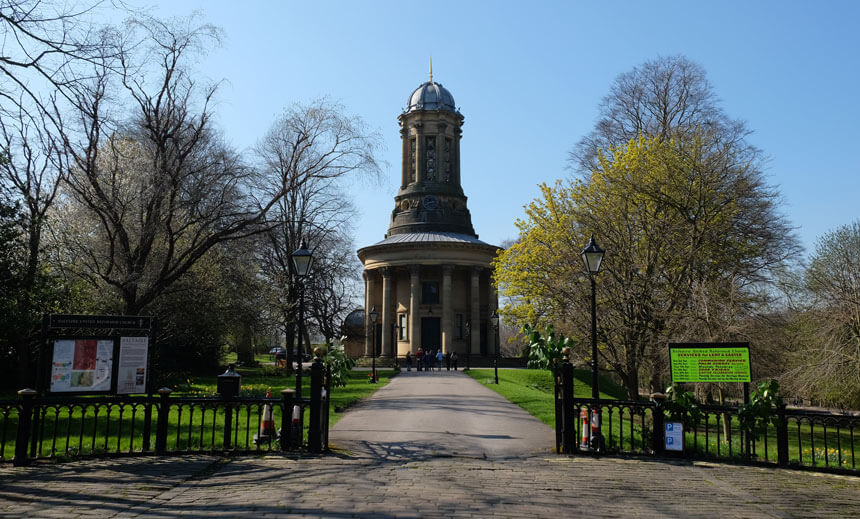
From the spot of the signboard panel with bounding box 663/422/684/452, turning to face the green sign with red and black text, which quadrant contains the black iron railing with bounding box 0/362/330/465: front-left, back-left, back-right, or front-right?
back-left

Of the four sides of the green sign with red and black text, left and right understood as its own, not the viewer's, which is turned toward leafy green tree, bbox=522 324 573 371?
right

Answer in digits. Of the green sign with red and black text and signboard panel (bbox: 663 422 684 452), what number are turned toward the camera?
2

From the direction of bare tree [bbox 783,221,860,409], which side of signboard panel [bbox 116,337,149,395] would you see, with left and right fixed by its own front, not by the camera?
left

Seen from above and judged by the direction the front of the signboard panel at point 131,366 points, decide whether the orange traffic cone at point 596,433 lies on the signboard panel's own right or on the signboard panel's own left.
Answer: on the signboard panel's own left

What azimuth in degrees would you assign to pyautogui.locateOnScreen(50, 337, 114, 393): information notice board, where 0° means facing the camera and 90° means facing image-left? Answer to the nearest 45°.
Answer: approximately 0°

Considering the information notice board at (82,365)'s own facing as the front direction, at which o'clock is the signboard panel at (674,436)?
The signboard panel is roughly at 10 o'clock from the information notice board.

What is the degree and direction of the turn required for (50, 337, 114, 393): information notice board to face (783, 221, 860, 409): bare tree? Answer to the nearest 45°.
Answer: approximately 90° to its left

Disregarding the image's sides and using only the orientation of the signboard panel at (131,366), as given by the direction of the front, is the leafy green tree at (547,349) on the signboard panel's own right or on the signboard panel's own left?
on the signboard panel's own left

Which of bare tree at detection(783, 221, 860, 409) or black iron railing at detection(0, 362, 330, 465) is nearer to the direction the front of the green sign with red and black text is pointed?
the black iron railing
